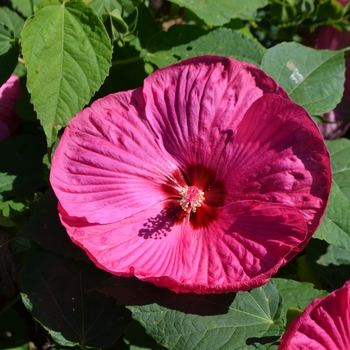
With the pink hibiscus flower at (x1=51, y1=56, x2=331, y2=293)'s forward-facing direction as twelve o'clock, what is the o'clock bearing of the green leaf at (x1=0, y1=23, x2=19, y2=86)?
The green leaf is roughly at 4 o'clock from the pink hibiscus flower.

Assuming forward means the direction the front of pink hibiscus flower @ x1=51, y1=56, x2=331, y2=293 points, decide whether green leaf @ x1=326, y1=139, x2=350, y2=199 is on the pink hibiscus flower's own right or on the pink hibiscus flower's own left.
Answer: on the pink hibiscus flower's own left

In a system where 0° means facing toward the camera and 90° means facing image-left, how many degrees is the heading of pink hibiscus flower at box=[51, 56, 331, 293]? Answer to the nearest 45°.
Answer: approximately 0°

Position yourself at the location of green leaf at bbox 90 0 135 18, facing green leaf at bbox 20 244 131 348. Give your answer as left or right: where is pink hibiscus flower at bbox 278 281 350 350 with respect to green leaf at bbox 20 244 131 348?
left

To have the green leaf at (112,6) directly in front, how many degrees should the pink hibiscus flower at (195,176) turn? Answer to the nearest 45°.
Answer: approximately 135° to its right

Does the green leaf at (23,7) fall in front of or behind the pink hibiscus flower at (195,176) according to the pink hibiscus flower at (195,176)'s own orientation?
behind

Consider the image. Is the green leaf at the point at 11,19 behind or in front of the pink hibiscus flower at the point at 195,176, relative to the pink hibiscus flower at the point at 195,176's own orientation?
behind
